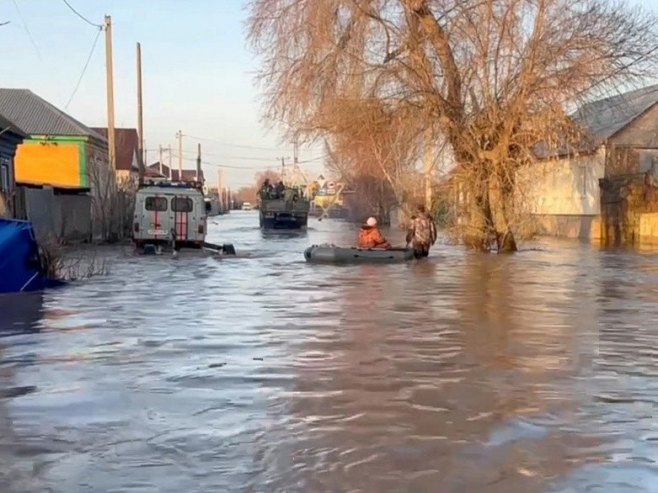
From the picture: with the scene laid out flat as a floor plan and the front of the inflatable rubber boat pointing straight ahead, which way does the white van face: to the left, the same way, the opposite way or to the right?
to the left

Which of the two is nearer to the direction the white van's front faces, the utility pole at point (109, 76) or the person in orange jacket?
the utility pole

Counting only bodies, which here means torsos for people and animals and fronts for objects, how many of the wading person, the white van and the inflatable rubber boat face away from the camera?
2

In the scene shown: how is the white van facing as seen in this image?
away from the camera

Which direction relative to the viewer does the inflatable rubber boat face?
to the viewer's right

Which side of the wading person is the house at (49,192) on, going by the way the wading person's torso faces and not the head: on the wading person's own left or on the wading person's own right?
on the wading person's own left

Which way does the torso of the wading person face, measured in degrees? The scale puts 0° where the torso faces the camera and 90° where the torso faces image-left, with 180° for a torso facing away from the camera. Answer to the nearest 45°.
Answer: approximately 180°

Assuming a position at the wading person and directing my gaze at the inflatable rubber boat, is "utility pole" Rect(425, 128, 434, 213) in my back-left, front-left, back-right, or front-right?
back-right

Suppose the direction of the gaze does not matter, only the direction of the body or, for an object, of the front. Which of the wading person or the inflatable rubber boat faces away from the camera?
the wading person

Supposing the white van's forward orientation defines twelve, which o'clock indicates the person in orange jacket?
The person in orange jacket is roughly at 4 o'clock from the white van.

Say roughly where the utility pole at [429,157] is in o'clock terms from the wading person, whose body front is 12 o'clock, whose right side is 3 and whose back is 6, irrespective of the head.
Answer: The utility pole is roughly at 12 o'clock from the wading person.

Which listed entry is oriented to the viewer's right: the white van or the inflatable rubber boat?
the inflatable rubber boat

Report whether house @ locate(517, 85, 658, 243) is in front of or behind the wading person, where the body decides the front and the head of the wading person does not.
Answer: in front

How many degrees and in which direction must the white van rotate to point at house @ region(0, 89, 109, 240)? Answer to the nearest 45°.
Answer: approximately 45° to its left

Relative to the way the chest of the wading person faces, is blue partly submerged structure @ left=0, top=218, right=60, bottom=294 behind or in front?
behind

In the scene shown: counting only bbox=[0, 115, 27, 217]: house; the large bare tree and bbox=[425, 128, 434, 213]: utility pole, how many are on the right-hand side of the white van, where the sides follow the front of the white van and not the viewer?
2
